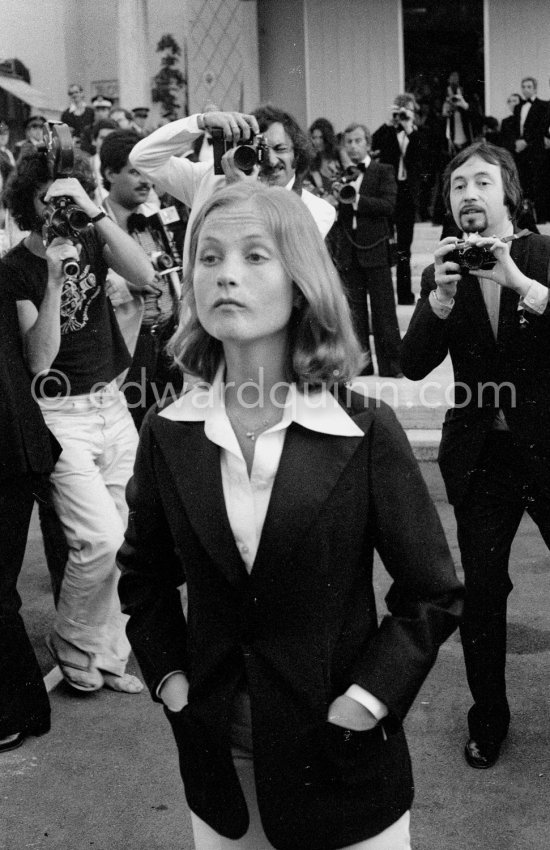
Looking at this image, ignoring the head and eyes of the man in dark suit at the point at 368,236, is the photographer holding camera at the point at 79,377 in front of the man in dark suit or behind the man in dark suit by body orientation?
in front

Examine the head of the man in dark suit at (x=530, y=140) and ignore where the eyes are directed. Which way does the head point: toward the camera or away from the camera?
toward the camera

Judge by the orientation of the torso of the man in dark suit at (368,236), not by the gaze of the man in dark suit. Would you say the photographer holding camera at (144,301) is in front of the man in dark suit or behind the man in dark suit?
in front

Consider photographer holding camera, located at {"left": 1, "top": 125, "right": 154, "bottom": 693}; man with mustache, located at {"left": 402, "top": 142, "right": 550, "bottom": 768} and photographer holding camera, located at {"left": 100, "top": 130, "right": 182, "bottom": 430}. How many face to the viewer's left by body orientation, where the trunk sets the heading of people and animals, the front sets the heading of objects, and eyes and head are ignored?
0

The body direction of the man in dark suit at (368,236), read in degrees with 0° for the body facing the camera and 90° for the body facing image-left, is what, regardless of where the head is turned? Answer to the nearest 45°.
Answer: approximately 45°

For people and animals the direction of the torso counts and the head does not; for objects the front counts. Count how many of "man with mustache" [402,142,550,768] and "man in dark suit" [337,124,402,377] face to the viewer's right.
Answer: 0

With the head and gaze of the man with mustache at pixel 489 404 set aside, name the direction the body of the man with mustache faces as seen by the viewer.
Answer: toward the camera
